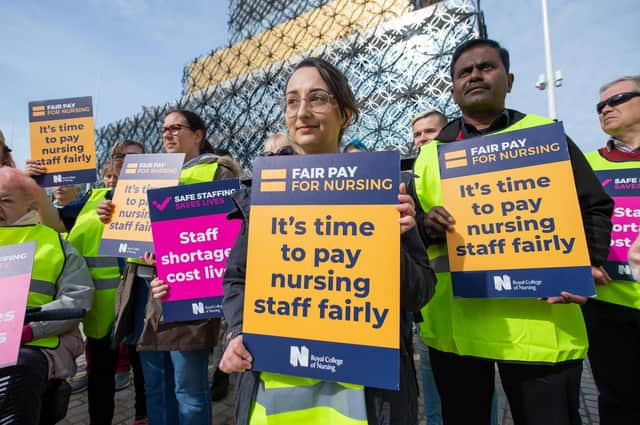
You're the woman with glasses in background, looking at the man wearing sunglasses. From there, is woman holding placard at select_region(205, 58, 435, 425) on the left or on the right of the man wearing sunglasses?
right

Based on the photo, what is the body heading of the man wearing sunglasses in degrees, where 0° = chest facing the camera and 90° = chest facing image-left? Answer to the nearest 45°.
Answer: approximately 45°

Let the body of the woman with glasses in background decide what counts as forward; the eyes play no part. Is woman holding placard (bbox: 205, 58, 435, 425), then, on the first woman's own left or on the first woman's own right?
on the first woman's own left

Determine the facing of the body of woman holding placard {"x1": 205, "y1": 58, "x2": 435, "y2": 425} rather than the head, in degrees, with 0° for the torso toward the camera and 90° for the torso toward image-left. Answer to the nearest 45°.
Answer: approximately 0°

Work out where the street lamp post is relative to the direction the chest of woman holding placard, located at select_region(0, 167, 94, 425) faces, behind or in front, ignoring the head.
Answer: behind

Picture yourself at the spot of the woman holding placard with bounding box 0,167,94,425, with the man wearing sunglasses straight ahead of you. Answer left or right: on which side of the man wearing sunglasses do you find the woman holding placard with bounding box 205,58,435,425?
right

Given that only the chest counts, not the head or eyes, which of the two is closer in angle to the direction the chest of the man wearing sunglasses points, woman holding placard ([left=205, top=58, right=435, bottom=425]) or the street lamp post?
the woman holding placard

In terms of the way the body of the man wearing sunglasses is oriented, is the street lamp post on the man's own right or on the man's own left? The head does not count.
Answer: on the man's own right

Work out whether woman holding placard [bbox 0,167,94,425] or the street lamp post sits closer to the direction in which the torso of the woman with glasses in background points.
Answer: the woman holding placard

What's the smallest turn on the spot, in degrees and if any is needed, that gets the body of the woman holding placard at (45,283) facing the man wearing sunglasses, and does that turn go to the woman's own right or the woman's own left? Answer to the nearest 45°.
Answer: approximately 90° to the woman's own left

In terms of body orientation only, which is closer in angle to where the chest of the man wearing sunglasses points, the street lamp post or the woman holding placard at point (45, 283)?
the woman holding placard

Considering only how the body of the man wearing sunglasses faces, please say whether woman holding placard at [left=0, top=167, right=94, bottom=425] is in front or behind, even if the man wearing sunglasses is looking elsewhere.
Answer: in front

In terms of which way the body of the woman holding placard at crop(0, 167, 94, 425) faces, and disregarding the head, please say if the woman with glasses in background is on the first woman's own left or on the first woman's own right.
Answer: on the first woman's own left

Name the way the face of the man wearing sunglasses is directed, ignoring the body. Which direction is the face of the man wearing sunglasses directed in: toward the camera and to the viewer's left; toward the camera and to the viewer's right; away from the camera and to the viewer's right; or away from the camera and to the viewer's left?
toward the camera and to the viewer's left
